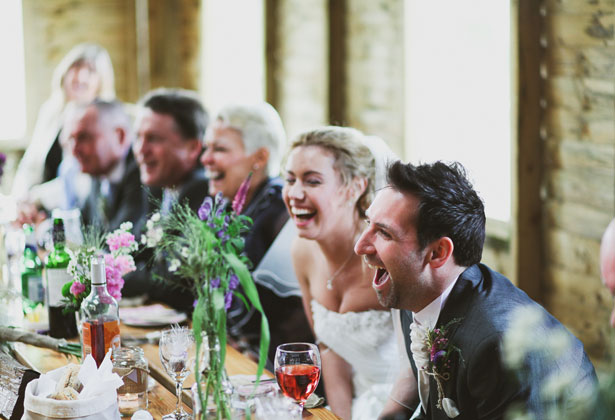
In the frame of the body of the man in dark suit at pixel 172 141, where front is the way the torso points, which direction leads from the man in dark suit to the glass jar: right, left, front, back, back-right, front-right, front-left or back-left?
front-left

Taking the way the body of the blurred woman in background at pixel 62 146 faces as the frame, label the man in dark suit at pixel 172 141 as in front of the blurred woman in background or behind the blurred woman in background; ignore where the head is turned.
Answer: in front

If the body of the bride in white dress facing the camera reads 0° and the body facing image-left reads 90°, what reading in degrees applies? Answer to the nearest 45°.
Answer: approximately 45°

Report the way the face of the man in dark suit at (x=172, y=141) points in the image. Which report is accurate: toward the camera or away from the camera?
toward the camera

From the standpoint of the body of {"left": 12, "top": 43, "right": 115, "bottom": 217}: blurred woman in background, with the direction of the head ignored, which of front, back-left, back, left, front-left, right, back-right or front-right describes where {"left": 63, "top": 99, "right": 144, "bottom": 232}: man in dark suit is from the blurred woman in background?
front

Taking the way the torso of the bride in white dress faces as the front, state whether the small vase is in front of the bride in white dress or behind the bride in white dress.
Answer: in front

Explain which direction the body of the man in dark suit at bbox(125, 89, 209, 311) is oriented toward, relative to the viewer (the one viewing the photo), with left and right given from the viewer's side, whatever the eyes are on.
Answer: facing the viewer and to the left of the viewer

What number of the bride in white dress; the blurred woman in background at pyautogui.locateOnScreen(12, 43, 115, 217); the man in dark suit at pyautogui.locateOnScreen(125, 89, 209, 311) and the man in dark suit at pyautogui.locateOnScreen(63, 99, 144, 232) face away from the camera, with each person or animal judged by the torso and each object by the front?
0

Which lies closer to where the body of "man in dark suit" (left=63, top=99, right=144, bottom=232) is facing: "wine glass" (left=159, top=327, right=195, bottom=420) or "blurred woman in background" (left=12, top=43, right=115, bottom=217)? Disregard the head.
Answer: the wine glass

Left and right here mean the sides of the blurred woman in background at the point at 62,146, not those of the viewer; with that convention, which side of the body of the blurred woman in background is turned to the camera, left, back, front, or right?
front

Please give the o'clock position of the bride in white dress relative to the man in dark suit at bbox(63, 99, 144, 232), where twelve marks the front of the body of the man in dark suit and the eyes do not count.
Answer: The bride in white dress is roughly at 10 o'clock from the man in dark suit.

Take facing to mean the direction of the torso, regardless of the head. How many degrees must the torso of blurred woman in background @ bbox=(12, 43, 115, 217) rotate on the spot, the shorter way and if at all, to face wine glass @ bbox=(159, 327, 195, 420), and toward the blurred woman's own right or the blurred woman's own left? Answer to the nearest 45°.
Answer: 0° — they already face it
